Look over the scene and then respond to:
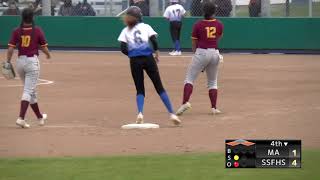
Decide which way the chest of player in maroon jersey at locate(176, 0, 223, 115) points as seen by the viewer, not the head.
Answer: away from the camera

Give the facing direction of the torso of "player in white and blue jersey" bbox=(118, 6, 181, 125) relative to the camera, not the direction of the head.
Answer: away from the camera

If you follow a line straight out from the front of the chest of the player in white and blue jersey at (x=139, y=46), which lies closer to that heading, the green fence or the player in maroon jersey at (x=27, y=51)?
the green fence

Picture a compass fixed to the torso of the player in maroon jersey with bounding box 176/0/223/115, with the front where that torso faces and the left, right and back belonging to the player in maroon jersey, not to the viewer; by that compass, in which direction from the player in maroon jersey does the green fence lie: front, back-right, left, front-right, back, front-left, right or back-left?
front

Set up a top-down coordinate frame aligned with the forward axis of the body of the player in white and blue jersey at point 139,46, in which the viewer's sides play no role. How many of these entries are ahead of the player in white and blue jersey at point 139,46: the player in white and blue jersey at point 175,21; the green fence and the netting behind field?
3

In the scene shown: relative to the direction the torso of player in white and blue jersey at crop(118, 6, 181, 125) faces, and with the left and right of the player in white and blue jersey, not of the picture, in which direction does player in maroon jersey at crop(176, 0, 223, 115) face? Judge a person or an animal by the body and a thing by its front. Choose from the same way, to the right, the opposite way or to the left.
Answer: the same way

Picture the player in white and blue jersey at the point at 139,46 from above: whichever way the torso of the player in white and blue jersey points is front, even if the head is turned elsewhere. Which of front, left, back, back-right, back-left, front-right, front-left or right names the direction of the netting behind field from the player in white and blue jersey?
front

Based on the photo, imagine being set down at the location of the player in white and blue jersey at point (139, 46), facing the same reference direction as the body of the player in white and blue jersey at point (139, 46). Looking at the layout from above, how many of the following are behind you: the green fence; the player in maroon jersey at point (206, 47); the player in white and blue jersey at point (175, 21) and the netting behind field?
0

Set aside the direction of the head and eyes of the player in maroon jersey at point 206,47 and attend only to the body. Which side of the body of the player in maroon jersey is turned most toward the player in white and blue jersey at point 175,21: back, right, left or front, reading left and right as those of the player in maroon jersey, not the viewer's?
front

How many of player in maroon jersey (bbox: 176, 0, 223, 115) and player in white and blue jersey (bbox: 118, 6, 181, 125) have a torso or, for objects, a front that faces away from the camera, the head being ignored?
2

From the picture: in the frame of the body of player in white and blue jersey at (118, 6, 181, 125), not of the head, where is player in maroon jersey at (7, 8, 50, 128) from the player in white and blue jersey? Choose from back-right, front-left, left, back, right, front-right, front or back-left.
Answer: left
